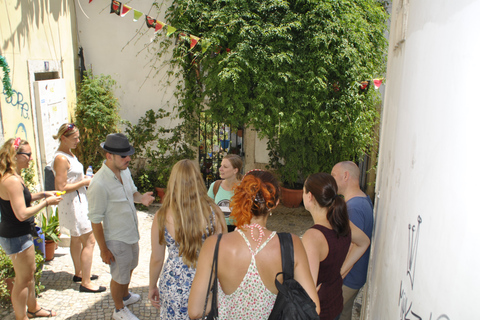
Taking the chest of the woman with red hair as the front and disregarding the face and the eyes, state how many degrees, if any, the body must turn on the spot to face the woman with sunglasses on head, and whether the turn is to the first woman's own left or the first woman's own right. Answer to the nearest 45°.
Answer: approximately 45° to the first woman's own left

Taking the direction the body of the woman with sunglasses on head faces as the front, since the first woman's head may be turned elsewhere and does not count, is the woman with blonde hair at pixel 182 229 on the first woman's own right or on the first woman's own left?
on the first woman's own right

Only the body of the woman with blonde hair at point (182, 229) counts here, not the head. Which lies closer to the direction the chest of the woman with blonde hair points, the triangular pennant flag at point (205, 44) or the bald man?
the triangular pennant flag

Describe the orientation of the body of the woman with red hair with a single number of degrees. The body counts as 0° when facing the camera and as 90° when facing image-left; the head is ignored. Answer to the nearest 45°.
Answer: approximately 180°

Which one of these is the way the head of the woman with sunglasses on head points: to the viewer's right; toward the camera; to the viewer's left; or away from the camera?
to the viewer's right

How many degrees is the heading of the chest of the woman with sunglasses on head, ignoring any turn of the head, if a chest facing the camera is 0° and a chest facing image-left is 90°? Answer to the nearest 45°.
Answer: approximately 270°

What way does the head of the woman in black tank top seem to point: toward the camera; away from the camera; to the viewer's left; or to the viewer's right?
to the viewer's right

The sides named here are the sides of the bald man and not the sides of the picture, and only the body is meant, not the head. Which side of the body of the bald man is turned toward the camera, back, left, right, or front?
left

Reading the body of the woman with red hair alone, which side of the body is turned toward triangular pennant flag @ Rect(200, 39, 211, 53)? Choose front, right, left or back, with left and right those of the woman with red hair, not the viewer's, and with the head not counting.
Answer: front

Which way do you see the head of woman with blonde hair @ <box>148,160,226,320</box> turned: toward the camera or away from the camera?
away from the camera

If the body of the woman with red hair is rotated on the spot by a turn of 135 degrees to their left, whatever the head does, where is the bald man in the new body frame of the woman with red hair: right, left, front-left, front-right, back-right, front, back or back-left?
back

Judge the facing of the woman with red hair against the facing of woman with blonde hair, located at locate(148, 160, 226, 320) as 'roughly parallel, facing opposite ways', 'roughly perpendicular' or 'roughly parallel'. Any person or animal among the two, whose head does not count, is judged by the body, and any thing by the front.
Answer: roughly parallel

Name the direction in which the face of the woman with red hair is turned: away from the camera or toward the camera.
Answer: away from the camera

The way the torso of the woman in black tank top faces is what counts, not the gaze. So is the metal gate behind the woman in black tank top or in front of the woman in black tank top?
in front
